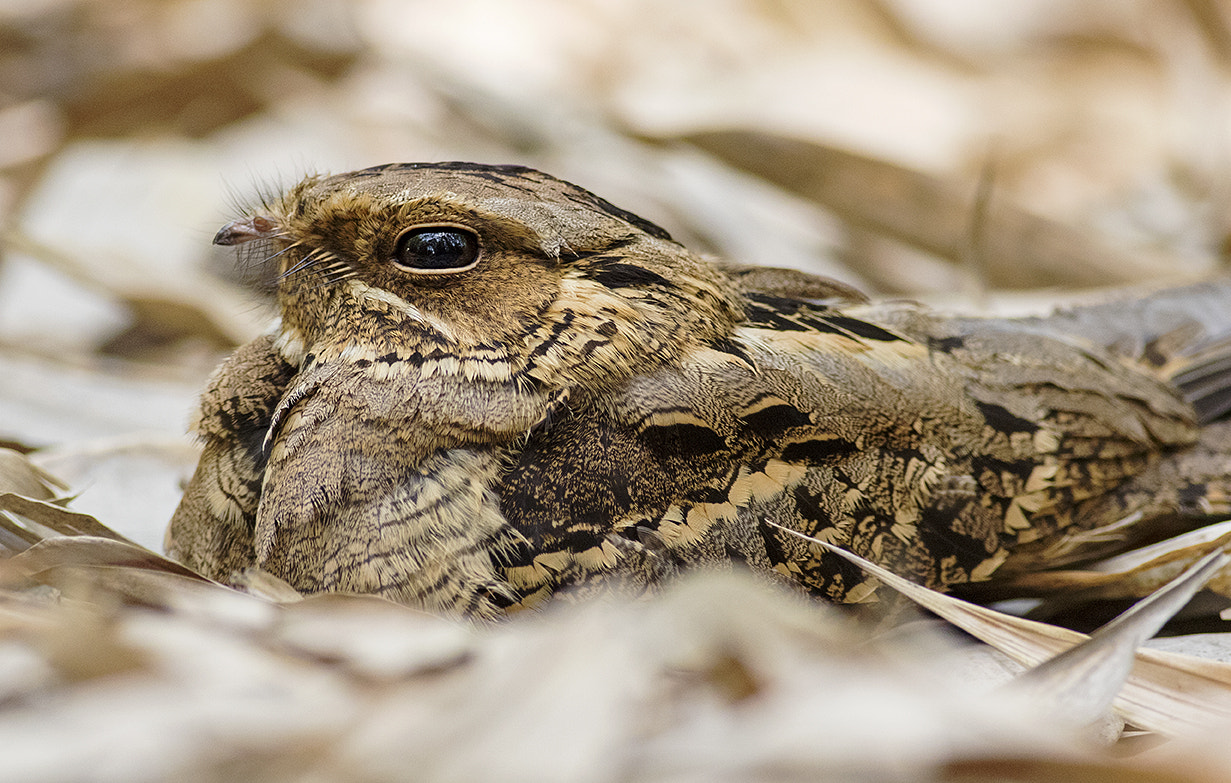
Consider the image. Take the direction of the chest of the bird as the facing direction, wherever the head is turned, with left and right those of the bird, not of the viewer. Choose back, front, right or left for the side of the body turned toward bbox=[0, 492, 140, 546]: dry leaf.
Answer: front

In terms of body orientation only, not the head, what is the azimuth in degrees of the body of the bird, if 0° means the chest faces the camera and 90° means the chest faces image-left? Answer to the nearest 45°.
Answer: approximately 90°

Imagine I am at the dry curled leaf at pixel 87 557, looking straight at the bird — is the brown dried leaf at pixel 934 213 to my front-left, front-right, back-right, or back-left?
front-left

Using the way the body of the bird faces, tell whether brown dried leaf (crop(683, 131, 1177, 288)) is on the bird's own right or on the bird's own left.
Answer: on the bird's own right
